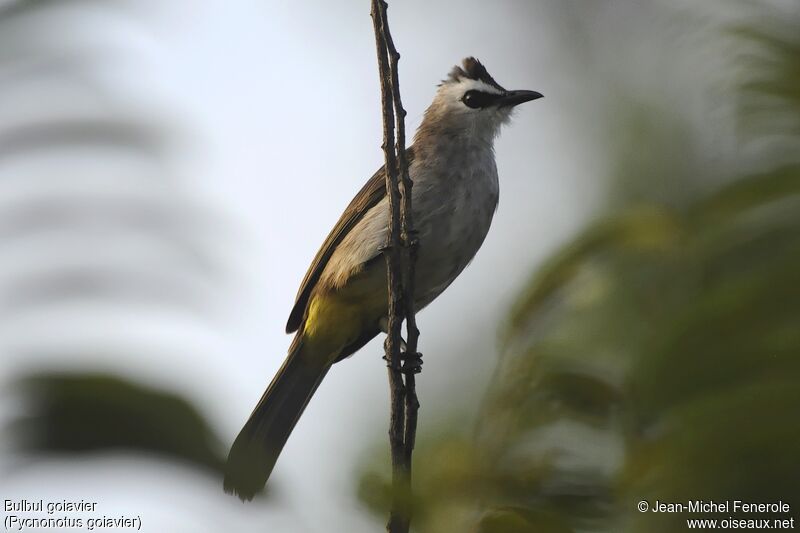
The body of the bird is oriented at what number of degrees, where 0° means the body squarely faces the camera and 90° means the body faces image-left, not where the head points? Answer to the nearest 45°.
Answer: approximately 270°
